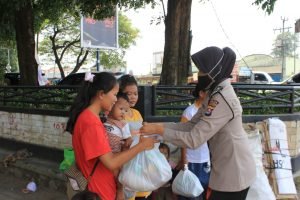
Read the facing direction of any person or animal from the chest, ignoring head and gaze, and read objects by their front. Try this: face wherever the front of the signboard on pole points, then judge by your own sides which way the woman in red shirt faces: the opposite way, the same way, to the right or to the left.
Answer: to the left

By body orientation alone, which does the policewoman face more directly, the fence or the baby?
the baby

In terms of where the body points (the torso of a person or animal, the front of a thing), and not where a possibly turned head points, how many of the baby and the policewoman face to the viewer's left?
1

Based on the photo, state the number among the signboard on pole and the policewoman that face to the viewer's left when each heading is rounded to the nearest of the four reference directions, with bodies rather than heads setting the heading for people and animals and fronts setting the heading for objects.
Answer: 1

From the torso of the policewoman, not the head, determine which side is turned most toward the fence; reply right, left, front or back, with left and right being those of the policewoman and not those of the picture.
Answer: right

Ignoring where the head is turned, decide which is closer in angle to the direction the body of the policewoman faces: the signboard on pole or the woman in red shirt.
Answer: the woman in red shirt

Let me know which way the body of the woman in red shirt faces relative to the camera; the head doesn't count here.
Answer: to the viewer's right

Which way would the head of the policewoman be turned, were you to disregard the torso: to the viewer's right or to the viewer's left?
to the viewer's left

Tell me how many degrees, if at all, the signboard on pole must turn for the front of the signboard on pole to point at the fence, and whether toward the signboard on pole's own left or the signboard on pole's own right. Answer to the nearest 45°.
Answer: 0° — it already faces it

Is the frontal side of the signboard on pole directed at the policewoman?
yes

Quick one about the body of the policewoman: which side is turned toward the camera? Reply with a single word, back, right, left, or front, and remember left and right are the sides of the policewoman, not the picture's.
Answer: left

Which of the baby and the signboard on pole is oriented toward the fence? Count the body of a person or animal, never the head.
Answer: the signboard on pole
